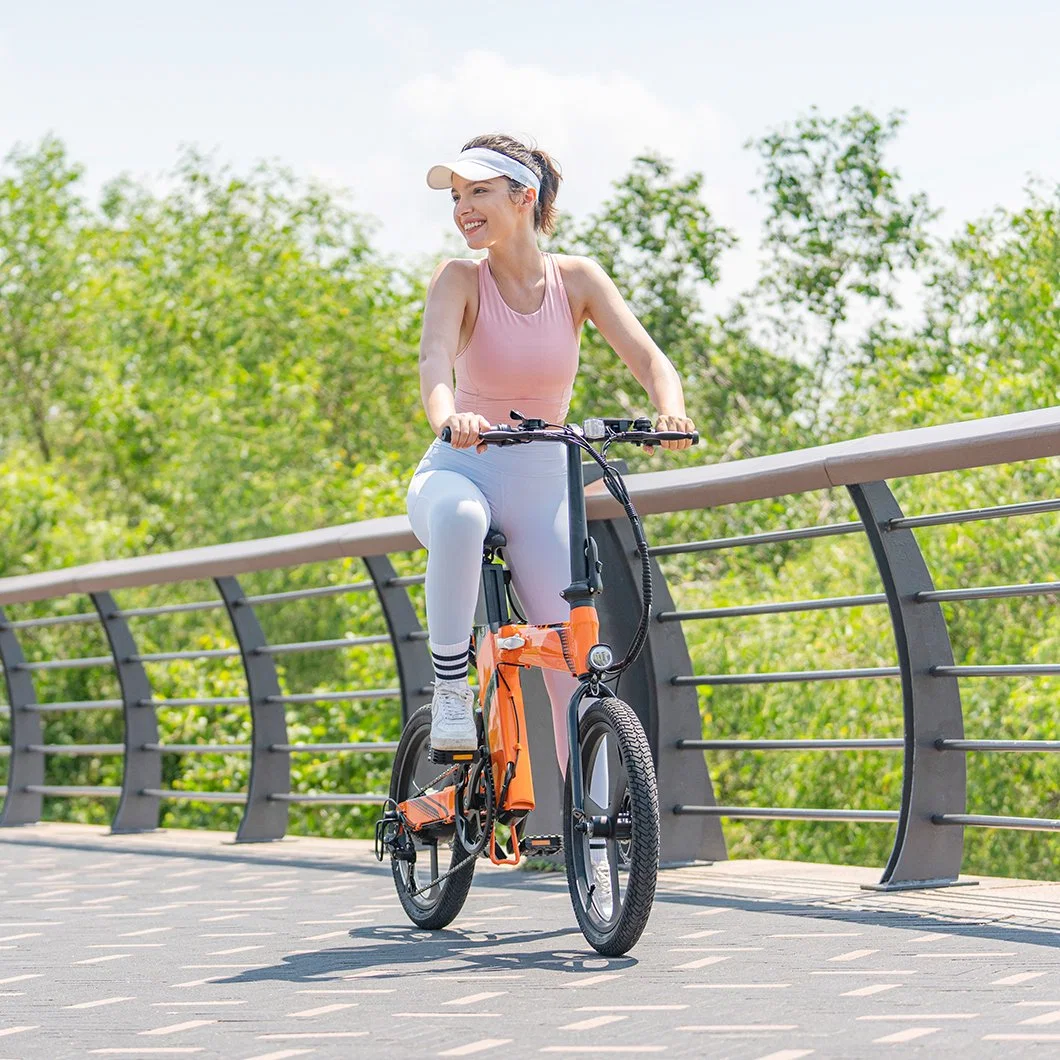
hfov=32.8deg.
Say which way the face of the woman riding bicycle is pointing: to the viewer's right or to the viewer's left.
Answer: to the viewer's left

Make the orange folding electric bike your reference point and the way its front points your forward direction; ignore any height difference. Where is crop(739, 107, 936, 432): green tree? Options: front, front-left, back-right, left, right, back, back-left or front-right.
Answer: back-left

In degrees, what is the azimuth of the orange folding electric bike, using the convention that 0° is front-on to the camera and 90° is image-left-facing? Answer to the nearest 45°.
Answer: approximately 315°

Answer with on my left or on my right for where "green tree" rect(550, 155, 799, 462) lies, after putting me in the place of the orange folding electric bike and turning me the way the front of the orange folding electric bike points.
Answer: on my left

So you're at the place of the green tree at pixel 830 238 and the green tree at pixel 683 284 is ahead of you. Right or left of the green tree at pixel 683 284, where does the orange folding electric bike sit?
left
